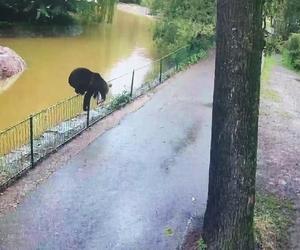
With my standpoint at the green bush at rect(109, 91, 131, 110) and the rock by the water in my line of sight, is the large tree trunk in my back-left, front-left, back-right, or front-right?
back-left

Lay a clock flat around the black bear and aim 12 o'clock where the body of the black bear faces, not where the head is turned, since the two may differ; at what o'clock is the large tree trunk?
The large tree trunk is roughly at 1 o'clock from the black bear.

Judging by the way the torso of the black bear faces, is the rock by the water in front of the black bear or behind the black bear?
behind

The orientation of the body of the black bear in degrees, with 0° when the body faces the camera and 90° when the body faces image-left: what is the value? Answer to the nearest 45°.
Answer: approximately 315°

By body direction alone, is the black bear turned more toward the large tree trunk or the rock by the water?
the large tree trunk

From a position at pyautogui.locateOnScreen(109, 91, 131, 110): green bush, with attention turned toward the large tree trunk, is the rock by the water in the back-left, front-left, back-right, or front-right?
back-right
